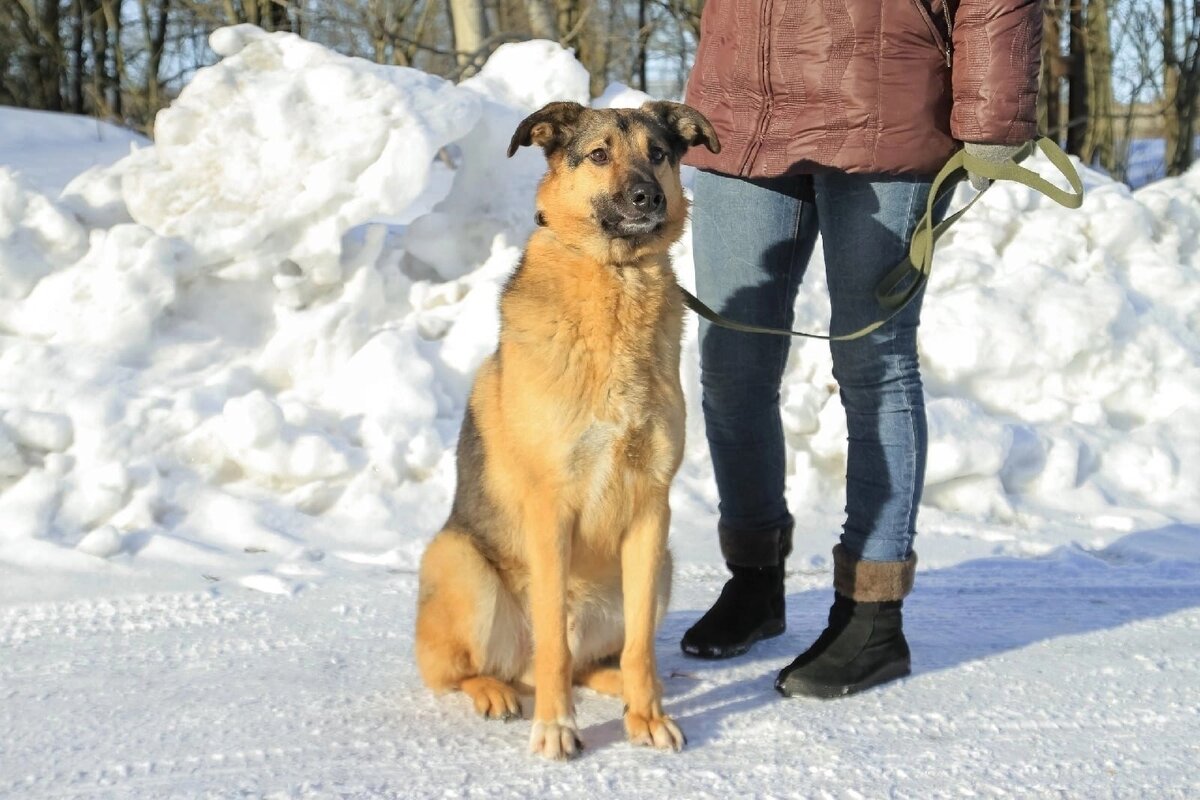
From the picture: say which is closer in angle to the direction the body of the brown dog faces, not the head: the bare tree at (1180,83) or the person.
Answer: the person

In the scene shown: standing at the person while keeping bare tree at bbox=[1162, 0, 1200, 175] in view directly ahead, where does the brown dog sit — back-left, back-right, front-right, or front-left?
back-left

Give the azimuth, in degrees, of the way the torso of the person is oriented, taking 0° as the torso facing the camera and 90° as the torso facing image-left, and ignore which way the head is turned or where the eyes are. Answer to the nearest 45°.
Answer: approximately 45°

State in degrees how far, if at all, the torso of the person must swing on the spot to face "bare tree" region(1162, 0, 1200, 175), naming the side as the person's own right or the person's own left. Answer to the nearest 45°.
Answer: approximately 135° to the person's own right

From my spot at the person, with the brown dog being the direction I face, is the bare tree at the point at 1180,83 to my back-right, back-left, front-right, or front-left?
back-right

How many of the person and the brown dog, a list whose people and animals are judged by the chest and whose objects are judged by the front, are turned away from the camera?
0

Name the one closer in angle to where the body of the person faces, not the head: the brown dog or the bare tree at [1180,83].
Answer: the brown dog

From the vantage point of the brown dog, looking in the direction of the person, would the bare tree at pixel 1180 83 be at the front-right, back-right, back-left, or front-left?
front-left

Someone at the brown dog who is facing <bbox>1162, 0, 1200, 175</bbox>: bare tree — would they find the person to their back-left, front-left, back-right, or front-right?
front-right
